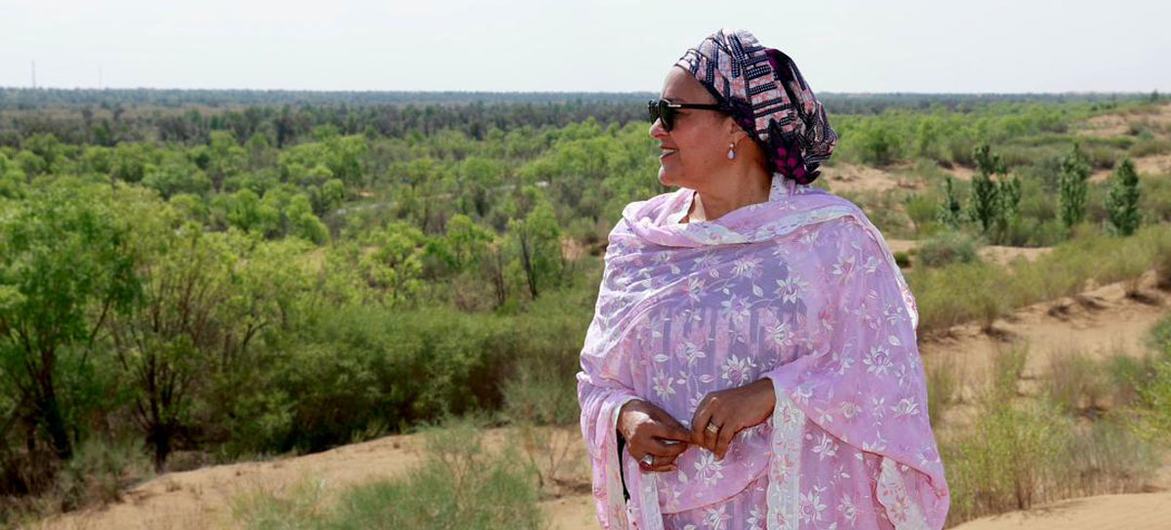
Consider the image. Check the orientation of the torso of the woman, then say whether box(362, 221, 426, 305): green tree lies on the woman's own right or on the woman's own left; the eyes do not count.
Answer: on the woman's own right

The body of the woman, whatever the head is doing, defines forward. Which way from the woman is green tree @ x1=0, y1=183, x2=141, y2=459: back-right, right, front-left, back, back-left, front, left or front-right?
right

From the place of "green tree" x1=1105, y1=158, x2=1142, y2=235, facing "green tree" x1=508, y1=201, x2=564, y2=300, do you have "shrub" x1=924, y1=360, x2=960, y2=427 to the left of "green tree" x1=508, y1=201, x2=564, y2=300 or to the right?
left

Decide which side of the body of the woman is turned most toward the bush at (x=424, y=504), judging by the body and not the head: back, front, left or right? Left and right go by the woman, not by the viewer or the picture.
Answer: right

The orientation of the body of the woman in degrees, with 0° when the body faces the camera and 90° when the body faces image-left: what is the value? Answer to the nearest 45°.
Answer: approximately 45°

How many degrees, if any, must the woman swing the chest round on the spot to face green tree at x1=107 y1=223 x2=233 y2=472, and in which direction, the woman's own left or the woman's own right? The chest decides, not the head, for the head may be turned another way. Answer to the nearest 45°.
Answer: approximately 90° to the woman's own right

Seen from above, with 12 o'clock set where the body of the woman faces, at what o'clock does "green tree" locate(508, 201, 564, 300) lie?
The green tree is roughly at 4 o'clock from the woman.

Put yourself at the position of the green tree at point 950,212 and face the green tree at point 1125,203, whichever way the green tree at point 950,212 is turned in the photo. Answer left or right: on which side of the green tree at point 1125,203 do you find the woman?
right

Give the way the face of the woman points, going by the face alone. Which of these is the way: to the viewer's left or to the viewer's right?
to the viewer's left
